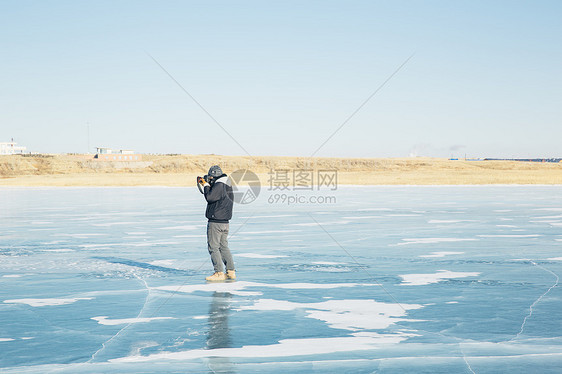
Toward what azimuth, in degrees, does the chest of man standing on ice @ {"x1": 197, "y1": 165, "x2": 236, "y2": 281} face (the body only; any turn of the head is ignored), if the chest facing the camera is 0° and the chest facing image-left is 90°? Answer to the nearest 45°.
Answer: approximately 90°

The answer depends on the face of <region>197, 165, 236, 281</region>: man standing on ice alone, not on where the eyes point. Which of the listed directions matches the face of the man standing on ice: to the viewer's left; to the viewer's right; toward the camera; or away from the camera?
to the viewer's left
